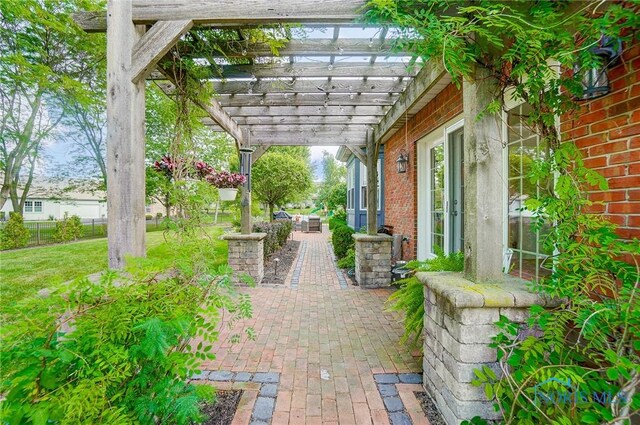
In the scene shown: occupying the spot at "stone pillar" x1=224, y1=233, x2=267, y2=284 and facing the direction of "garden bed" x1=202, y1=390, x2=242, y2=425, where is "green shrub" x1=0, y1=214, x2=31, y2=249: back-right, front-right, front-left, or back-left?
back-right

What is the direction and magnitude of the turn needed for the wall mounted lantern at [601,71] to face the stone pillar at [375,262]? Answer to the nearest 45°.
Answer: approximately 45° to its right

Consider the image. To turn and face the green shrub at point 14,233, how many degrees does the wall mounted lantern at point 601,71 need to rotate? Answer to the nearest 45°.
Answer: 0° — it already faces it

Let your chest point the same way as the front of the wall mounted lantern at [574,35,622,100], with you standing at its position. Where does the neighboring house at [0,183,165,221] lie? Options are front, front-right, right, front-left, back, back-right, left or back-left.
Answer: front

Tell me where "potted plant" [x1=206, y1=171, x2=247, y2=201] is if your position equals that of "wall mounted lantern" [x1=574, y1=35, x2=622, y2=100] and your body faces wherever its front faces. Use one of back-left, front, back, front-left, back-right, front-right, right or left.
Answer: front

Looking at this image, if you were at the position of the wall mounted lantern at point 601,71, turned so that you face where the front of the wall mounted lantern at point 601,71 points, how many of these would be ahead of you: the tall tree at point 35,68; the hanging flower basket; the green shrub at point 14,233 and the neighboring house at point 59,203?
4

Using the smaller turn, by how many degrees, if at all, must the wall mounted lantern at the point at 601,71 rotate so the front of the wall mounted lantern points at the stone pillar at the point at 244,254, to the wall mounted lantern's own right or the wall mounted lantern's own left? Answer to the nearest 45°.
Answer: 0° — it already faces it

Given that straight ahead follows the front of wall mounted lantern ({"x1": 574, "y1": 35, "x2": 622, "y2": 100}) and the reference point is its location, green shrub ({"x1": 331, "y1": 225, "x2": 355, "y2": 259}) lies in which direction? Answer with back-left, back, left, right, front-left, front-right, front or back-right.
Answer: front-right

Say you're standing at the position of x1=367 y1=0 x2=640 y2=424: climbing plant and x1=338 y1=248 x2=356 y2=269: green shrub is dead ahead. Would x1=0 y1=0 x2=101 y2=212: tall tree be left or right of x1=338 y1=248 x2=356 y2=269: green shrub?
left

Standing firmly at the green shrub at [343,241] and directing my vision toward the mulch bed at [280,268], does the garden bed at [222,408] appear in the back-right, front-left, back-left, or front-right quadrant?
front-left

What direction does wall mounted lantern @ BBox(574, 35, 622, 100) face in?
to the viewer's left

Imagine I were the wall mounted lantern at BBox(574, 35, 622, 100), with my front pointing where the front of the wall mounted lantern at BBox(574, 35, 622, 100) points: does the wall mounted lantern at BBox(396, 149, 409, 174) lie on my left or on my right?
on my right
